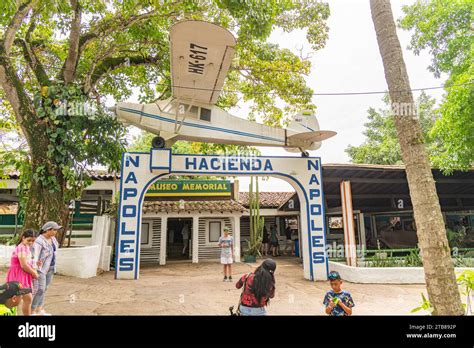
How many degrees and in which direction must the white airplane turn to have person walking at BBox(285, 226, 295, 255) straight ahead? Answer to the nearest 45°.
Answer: approximately 135° to its right

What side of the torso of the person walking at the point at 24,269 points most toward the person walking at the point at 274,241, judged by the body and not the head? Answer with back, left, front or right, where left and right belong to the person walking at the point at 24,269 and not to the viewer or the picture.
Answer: left

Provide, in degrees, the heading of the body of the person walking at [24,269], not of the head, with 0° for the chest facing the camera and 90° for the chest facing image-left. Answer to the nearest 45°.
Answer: approximately 315°

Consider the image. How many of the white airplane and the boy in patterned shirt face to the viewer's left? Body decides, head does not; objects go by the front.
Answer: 1

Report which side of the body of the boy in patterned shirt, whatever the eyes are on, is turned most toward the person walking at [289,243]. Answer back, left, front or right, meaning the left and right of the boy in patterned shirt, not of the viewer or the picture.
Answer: back

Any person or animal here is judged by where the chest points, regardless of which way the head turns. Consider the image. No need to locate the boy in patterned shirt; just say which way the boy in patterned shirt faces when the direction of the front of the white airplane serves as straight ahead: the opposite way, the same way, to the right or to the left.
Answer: to the left

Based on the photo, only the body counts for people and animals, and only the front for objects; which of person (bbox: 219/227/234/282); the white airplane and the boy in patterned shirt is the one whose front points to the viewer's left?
the white airplane

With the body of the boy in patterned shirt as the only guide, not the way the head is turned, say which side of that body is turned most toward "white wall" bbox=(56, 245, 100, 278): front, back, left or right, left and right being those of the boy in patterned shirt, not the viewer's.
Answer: right

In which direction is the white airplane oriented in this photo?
to the viewer's left

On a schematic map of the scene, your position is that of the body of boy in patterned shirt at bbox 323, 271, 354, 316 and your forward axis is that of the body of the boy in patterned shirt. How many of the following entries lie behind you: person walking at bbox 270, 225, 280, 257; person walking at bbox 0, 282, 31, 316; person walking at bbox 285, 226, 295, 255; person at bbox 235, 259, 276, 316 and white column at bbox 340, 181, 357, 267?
3

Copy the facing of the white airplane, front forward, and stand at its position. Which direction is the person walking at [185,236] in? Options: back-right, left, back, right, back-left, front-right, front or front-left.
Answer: right
